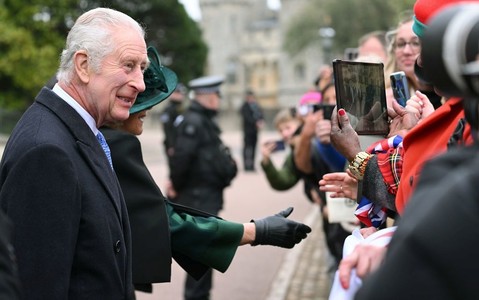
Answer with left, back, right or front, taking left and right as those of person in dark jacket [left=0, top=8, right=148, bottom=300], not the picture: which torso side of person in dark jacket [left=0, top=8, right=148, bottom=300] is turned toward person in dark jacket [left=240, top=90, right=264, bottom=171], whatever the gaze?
left

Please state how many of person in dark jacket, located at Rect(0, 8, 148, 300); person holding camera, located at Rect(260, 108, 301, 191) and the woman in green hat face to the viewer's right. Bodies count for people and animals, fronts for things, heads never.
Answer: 2

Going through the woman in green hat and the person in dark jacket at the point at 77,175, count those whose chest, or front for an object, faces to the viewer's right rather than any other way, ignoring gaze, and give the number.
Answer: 2

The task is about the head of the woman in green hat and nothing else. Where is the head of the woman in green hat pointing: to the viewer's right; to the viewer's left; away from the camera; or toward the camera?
to the viewer's right

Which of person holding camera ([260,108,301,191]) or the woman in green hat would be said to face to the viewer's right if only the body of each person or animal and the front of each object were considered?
the woman in green hat

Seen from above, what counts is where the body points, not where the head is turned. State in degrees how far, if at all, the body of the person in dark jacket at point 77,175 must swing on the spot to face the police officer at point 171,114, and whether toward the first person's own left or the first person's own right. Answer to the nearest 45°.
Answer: approximately 90° to the first person's own left

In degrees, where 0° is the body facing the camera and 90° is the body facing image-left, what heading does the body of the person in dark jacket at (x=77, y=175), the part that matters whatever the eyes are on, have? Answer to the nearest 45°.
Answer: approximately 270°

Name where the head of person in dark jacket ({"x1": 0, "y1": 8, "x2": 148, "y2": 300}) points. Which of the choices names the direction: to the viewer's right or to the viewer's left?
to the viewer's right

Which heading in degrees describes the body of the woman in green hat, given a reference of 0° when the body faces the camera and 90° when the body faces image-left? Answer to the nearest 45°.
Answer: approximately 270°

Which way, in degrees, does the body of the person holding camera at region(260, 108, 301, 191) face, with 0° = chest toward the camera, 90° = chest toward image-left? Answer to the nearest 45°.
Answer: approximately 45°

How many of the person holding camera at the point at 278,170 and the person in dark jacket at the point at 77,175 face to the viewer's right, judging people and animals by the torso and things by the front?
1

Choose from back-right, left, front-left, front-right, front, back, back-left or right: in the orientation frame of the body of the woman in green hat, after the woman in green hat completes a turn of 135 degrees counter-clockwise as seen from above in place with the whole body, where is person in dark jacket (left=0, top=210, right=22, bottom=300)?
back-left
